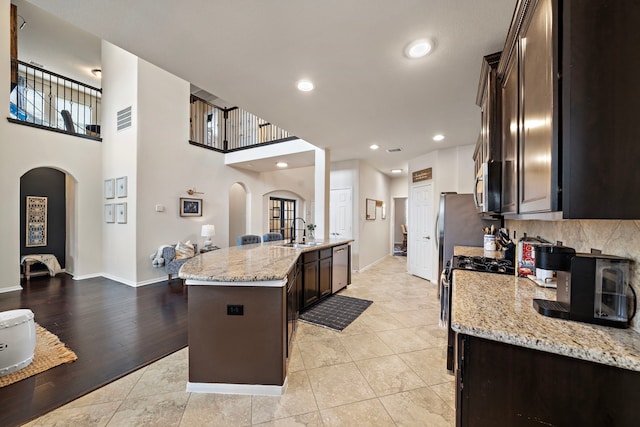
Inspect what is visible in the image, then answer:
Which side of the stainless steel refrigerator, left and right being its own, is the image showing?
left

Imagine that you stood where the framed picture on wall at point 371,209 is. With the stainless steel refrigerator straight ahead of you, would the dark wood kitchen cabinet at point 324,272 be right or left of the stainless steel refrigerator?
right

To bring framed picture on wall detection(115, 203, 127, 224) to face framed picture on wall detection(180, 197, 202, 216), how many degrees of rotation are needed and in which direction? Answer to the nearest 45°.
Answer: approximately 135° to its left

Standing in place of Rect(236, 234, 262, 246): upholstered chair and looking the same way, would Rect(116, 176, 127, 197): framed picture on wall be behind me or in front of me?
behind

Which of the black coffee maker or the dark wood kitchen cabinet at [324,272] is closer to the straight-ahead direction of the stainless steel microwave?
the dark wood kitchen cabinet

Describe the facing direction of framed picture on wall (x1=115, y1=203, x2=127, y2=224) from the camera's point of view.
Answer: facing the viewer and to the left of the viewer

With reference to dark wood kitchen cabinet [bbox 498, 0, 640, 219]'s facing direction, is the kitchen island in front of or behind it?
in front

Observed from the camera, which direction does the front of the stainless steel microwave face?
facing to the left of the viewer

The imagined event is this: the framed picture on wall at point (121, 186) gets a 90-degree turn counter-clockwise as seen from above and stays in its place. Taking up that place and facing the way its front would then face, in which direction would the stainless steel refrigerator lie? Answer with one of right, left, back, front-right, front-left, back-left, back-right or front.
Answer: front

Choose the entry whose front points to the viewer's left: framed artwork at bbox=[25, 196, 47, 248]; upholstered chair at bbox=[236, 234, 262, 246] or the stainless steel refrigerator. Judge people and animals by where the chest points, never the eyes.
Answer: the stainless steel refrigerator

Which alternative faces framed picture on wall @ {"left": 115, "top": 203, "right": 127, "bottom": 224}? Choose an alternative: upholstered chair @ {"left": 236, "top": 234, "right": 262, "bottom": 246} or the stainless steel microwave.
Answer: the stainless steel microwave

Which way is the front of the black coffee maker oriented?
to the viewer's left

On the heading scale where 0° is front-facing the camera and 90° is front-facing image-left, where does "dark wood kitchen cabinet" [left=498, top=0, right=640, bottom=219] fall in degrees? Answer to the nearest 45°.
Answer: approximately 90°

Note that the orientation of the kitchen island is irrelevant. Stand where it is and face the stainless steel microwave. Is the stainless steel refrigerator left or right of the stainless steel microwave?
left
